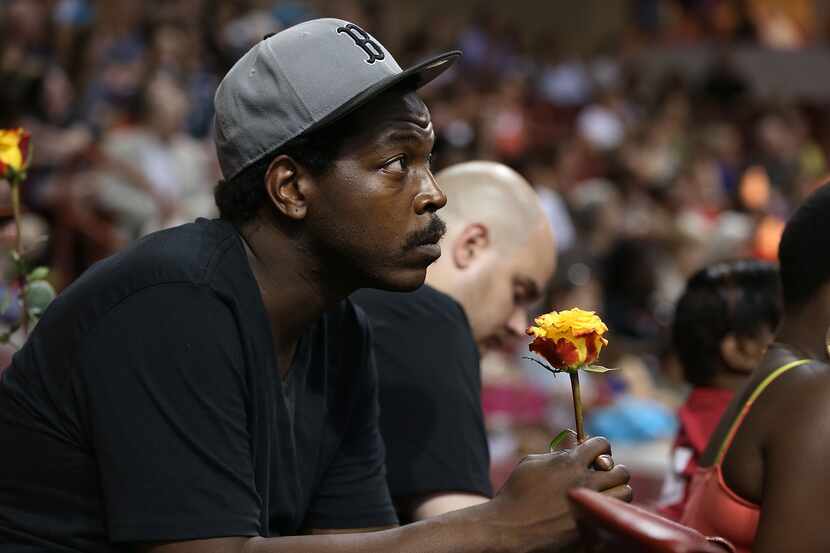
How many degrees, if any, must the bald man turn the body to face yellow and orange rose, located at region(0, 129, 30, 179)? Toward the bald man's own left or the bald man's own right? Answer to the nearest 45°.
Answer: approximately 180°

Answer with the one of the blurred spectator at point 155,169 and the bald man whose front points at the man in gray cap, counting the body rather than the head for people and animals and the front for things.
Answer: the blurred spectator

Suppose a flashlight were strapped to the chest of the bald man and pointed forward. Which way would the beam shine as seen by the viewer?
to the viewer's right

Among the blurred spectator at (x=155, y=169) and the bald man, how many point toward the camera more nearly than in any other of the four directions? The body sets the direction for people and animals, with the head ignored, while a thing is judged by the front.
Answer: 1

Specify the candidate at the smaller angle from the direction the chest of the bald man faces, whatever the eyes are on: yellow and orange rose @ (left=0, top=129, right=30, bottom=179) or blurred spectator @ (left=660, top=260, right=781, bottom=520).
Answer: the blurred spectator

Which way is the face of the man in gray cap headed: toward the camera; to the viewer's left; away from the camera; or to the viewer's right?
to the viewer's right

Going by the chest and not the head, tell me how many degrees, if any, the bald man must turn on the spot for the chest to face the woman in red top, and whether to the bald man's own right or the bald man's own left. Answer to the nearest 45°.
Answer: approximately 45° to the bald man's own right

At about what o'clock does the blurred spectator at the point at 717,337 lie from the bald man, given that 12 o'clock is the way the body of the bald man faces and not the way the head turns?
The blurred spectator is roughly at 11 o'clock from the bald man.

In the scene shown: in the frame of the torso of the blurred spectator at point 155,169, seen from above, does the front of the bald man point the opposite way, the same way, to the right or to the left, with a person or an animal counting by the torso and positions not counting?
to the left

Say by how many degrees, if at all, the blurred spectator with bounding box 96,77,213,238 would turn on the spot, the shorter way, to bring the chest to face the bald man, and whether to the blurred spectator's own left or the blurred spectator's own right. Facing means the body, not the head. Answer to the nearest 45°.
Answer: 0° — they already face them

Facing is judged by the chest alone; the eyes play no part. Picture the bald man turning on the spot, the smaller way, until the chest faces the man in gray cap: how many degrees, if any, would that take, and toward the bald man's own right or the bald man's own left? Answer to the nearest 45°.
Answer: approximately 90° to the bald man's own right
